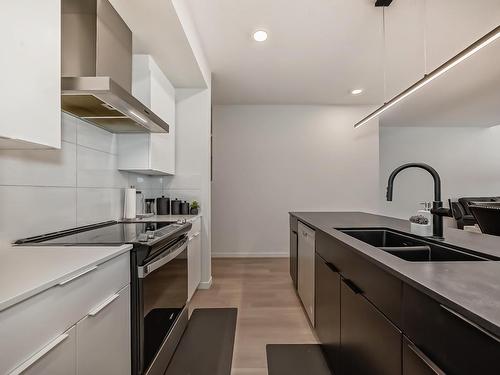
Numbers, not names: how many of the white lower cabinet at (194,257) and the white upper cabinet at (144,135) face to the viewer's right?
2

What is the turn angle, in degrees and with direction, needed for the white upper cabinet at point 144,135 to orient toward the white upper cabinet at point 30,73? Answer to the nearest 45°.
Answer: approximately 90° to its right

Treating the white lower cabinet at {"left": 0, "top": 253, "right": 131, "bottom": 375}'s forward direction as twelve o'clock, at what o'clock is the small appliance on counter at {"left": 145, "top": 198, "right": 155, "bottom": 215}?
The small appliance on counter is roughly at 8 o'clock from the white lower cabinet.

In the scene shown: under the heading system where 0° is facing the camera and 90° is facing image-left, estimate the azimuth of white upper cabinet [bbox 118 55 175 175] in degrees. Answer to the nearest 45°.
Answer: approximately 270°

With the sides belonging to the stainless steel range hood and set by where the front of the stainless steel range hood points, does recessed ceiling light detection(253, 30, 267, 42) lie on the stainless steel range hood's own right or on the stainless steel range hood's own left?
on the stainless steel range hood's own left

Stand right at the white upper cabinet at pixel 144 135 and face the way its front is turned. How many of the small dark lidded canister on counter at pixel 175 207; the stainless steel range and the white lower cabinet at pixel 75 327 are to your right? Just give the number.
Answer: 2

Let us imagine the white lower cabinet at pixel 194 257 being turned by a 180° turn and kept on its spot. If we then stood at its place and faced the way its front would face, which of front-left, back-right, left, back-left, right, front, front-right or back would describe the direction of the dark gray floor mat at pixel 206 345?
left

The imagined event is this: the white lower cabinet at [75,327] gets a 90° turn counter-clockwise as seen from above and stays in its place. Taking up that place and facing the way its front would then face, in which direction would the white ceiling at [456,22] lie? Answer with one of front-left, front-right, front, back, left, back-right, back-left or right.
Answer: front-right

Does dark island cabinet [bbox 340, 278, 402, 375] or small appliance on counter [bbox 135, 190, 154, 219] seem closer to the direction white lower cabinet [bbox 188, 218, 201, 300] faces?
the dark island cabinet

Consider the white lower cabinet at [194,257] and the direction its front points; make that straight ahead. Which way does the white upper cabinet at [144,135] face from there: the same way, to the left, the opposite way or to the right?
the same way

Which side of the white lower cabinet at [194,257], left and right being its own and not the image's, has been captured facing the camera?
right

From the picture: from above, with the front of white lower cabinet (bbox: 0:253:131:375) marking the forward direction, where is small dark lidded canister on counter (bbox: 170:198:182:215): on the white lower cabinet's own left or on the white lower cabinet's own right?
on the white lower cabinet's own left

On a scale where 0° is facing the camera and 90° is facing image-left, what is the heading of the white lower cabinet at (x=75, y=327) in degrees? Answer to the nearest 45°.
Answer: approximately 315°
